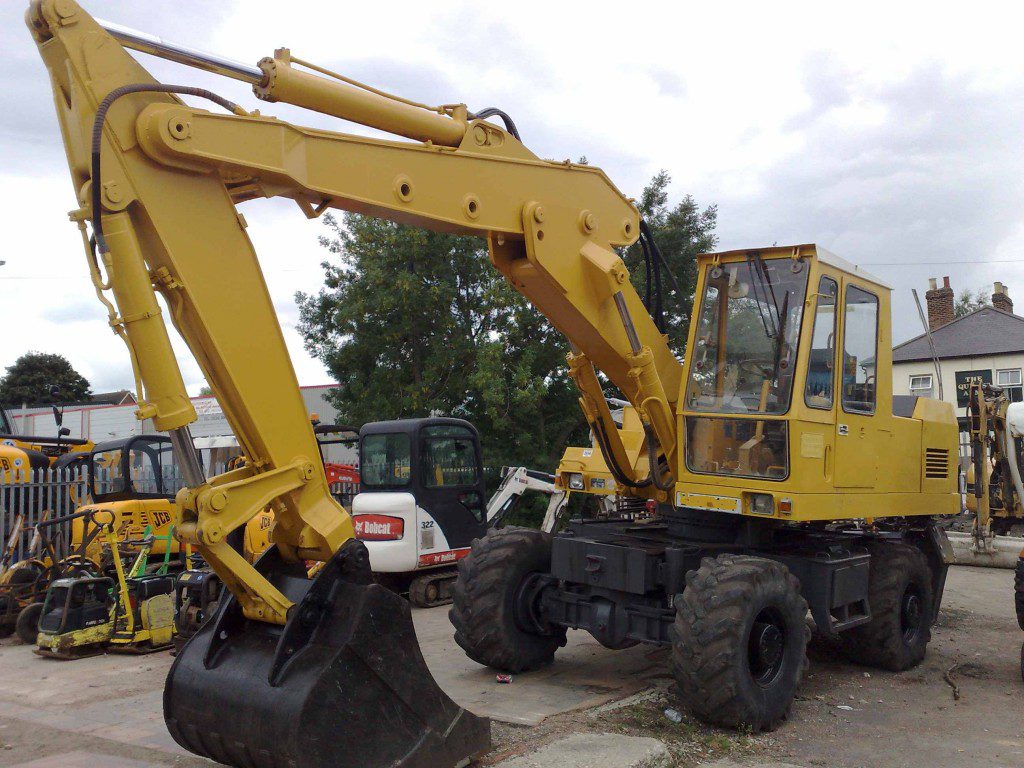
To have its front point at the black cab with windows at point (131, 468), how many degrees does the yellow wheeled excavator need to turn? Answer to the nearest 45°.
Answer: approximately 90° to its right

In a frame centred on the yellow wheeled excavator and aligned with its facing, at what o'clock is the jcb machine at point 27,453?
The jcb machine is roughly at 3 o'clock from the yellow wheeled excavator.

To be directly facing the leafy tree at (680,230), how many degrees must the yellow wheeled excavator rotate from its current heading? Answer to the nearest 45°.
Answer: approximately 135° to its right

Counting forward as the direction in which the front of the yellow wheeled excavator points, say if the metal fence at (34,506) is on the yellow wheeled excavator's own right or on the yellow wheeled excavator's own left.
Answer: on the yellow wheeled excavator's own right

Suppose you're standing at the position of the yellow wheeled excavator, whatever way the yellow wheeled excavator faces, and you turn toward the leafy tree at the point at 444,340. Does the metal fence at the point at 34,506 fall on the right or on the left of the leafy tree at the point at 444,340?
left

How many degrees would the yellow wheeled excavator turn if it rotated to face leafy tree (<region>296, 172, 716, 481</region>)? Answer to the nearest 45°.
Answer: approximately 135° to its right

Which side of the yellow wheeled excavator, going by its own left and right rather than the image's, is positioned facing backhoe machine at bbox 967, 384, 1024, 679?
back

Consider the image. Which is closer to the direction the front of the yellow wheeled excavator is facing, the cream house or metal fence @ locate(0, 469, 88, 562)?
the metal fence

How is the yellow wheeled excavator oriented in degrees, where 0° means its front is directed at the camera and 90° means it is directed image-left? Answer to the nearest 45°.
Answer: approximately 45°

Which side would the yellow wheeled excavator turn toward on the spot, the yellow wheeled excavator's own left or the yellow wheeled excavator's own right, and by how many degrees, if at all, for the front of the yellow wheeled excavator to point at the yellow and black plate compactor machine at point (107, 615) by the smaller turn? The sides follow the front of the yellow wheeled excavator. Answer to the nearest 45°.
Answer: approximately 90° to the yellow wheeled excavator's own right
